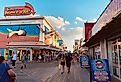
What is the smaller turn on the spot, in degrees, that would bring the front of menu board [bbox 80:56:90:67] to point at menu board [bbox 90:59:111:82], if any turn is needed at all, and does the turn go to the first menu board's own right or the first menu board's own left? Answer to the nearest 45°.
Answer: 0° — it already faces it

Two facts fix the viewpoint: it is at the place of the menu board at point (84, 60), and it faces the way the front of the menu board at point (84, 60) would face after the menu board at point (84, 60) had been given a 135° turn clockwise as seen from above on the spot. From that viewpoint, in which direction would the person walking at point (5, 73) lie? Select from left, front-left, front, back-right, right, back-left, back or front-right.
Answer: back-left

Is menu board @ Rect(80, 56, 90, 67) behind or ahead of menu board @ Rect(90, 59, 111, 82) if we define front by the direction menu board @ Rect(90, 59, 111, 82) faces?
behind

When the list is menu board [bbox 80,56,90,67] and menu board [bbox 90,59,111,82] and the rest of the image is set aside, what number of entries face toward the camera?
2

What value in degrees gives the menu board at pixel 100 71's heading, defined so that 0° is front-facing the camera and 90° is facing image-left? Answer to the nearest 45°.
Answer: approximately 0°

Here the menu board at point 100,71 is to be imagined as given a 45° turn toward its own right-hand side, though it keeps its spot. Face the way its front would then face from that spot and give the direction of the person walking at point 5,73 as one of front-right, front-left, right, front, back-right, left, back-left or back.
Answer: front

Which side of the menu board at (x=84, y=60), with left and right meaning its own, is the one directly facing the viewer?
front
